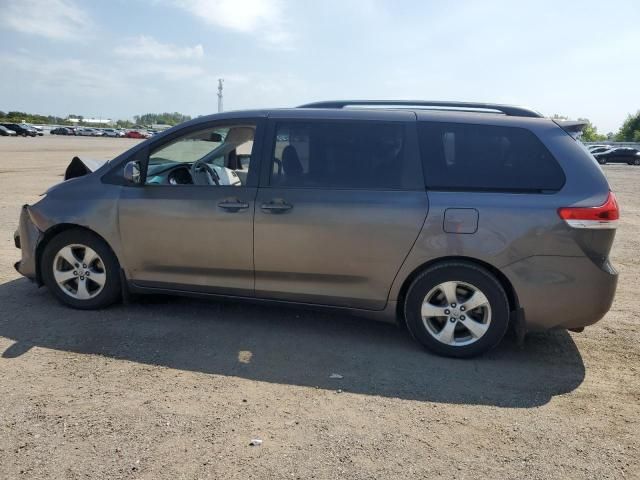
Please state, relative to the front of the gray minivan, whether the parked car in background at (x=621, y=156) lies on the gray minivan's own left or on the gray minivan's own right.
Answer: on the gray minivan's own right

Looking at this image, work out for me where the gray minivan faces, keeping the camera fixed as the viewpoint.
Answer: facing to the left of the viewer
